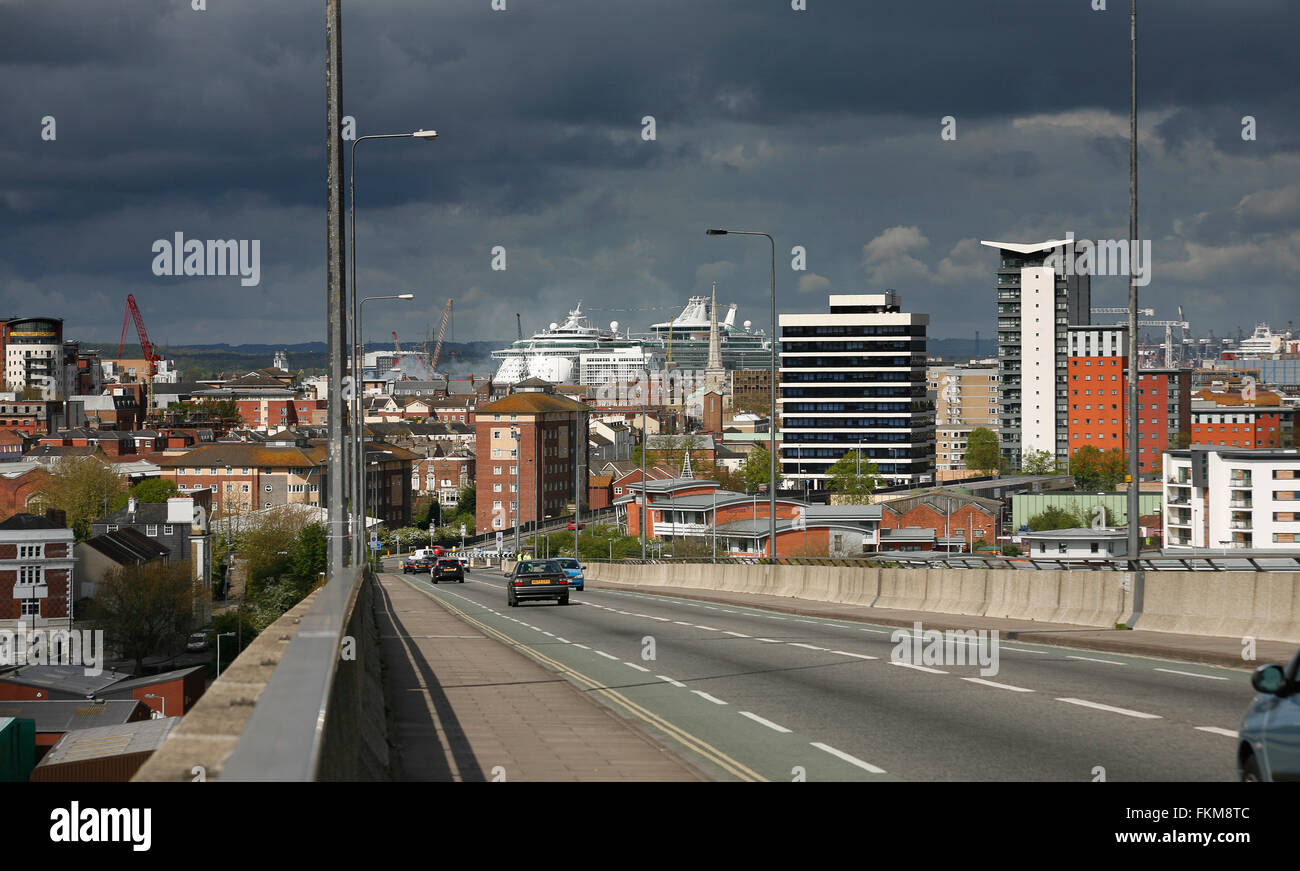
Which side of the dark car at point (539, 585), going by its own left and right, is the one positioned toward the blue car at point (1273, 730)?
back

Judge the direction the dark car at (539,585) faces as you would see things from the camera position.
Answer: facing away from the viewer

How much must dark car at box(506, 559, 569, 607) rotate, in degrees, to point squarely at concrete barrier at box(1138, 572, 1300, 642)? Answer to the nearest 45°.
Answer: approximately 135° to its right
